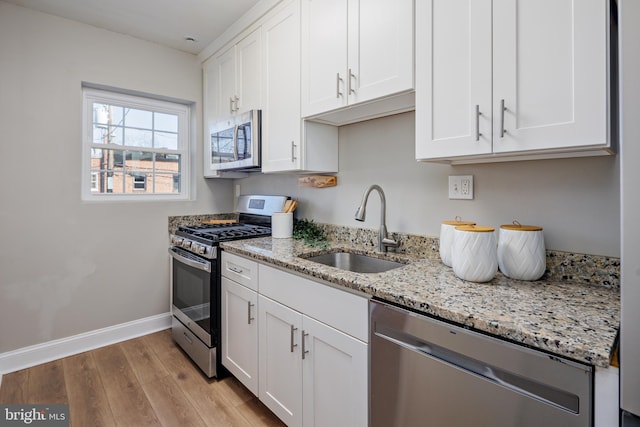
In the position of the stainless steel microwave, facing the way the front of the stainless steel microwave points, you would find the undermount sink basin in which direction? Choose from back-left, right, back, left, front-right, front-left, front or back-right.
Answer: left

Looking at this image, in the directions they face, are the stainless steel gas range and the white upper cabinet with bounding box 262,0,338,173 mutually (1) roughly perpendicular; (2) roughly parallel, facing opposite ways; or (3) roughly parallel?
roughly parallel

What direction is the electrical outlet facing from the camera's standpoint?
toward the camera

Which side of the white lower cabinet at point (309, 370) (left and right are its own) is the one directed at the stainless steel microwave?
right

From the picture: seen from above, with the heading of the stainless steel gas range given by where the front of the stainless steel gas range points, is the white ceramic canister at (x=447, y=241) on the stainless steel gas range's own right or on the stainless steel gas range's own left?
on the stainless steel gas range's own left

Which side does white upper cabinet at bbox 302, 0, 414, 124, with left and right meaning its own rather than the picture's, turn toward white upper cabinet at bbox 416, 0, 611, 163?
left

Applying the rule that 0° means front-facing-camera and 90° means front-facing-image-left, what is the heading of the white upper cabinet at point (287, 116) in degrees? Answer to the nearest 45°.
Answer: approximately 45°

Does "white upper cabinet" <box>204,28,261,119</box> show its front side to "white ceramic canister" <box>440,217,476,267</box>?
no

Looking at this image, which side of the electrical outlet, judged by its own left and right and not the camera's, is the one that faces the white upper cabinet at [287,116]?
right

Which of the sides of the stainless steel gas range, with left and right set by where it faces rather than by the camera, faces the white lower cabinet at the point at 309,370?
left

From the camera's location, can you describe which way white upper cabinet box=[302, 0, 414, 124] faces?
facing the viewer and to the left of the viewer

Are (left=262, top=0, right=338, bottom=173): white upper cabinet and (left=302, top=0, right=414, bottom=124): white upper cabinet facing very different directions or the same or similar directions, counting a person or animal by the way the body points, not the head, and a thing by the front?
same or similar directions

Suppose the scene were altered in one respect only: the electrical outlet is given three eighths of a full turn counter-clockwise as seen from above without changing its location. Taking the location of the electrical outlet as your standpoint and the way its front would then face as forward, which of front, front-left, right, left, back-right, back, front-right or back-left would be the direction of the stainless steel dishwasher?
back-right

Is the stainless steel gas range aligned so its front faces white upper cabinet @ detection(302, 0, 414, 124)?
no

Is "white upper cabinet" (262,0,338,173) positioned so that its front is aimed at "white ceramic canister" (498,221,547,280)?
no

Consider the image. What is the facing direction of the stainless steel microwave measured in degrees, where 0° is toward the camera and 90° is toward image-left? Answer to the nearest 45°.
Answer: approximately 45°

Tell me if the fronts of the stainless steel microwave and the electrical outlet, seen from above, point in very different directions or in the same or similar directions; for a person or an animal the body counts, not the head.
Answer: same or similar directions

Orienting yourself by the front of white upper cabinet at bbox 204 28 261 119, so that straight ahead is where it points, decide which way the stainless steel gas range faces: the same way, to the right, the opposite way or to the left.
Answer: the same way

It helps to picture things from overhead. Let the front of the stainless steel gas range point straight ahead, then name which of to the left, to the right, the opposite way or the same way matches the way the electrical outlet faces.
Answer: the same way

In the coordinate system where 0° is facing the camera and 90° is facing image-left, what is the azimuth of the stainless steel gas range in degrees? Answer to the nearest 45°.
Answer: approximately 45°

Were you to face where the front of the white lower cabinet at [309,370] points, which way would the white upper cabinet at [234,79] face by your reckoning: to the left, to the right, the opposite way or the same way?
the same way

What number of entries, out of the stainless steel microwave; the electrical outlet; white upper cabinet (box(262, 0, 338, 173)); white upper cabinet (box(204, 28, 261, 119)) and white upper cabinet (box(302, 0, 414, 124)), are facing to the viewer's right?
0
